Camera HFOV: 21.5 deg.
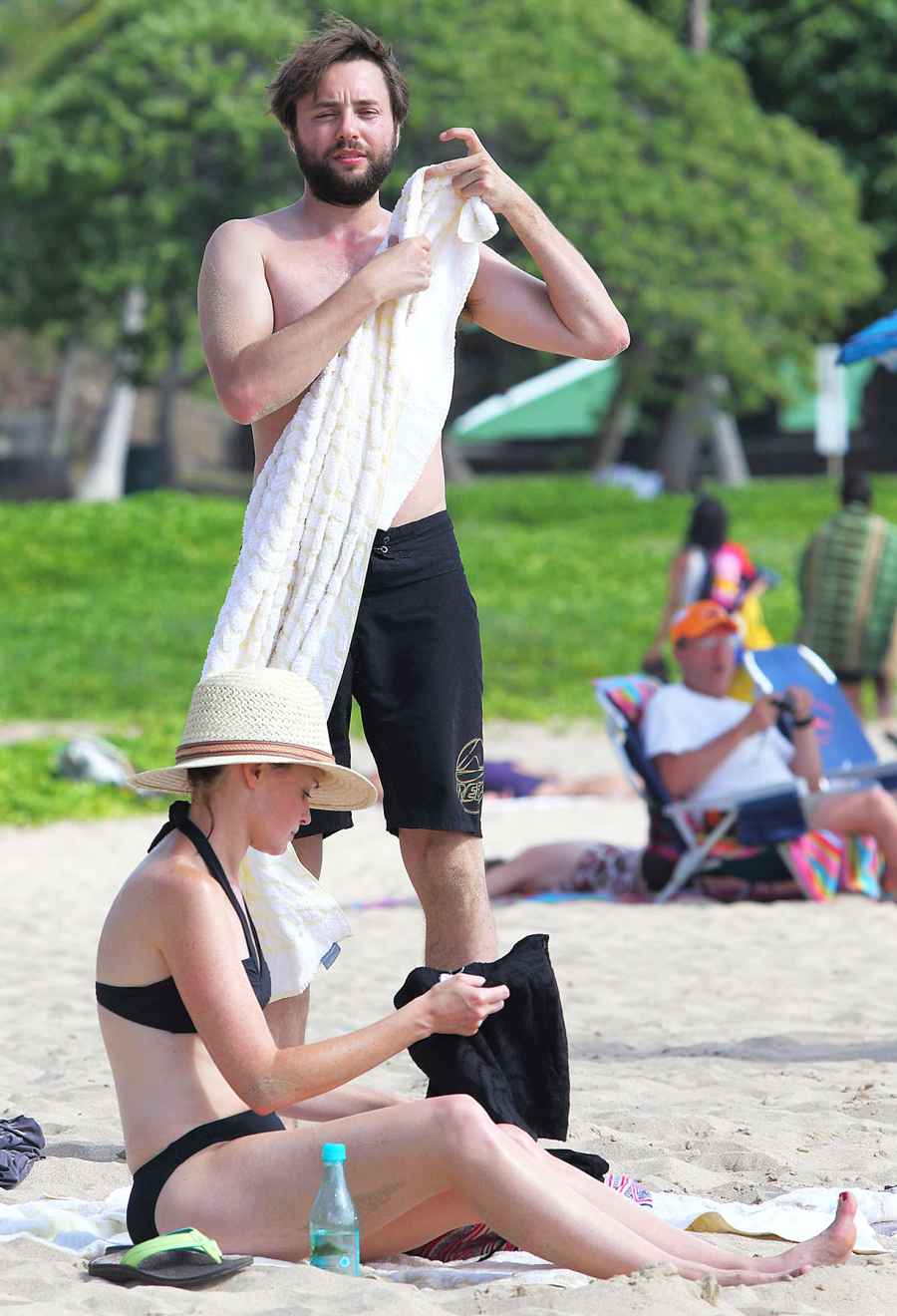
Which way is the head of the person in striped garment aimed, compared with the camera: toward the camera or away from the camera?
away from the camera

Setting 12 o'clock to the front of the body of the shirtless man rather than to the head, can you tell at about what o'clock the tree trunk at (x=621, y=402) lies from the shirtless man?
The tree trunk is roughly at 6 o'clock from the shirtless man.

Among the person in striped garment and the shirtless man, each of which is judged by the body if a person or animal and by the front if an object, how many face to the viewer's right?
0

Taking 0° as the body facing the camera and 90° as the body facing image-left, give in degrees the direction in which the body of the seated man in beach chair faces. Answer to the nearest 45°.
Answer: approximately 315°

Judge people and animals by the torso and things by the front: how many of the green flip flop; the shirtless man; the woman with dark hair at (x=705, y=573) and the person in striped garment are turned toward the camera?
1

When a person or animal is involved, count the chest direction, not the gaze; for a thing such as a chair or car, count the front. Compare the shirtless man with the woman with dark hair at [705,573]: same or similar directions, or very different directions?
very different directions

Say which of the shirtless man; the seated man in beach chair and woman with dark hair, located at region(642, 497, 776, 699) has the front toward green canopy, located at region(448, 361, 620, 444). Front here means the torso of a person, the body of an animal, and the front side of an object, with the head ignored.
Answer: the woman with dark hair

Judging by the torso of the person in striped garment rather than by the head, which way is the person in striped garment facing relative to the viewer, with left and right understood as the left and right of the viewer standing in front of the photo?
facing away from the viewer

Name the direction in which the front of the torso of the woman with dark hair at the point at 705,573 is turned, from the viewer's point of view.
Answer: away from the camera

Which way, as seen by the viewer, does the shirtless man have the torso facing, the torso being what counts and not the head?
toward the camera

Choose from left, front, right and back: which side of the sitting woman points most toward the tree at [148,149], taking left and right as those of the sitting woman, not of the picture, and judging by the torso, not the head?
left

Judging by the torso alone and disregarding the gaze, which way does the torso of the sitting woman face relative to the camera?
to the viewer's right
